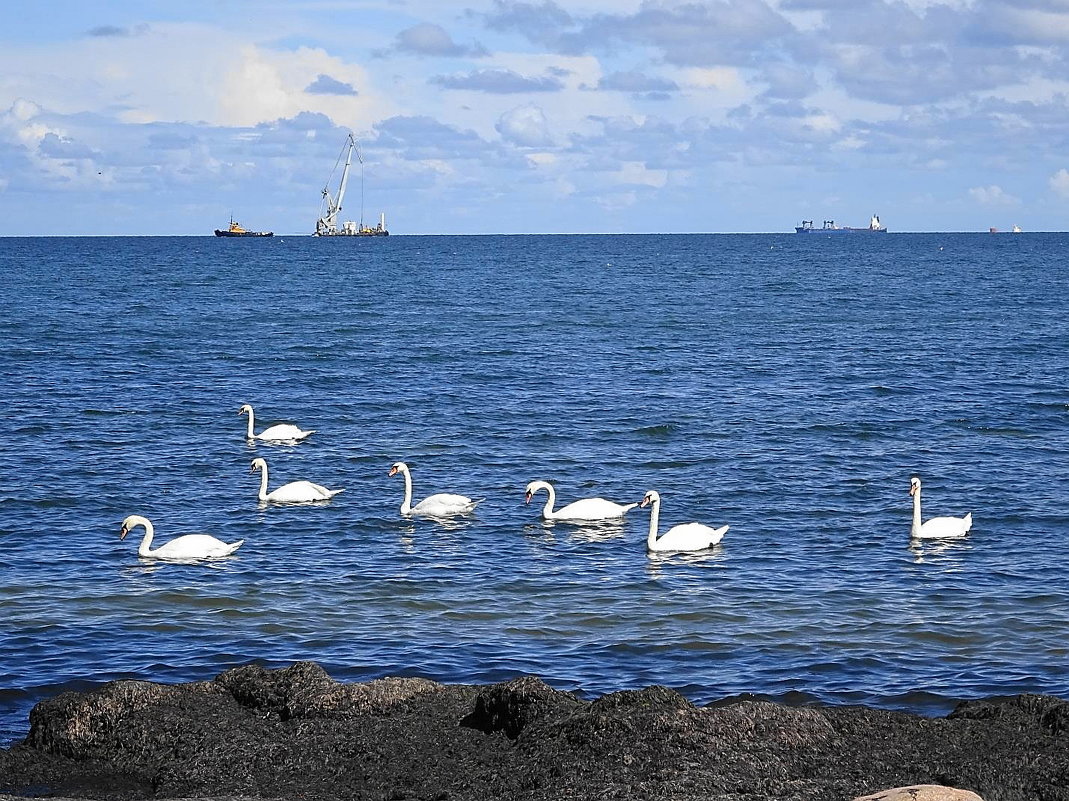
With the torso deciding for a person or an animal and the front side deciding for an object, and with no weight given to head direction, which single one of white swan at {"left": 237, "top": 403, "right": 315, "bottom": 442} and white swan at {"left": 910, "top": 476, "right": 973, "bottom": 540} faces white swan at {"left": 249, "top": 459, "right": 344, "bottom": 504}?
white swan at {"left": 910, "top": 476, "right": 973, "bottom": 540}

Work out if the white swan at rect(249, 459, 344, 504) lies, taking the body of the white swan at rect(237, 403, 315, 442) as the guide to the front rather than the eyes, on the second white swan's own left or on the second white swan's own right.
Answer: on the second white swan's own left

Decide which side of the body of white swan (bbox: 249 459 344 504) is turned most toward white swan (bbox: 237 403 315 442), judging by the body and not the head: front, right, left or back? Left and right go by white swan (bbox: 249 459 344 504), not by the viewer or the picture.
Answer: right

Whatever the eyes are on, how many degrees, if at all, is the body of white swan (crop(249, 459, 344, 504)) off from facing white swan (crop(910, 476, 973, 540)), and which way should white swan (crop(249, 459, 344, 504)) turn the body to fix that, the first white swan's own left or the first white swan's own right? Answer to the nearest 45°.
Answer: approximately 135° to the first white swan's own left

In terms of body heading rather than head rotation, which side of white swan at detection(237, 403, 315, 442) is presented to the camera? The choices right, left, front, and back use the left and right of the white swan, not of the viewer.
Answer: left

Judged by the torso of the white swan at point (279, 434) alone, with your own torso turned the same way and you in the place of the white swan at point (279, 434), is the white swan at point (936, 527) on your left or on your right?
on your left

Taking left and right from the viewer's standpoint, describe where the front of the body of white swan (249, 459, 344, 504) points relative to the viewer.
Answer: facing to the left of the viewer

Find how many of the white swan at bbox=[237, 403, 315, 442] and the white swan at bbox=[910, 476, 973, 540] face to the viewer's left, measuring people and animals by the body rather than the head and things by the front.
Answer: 2

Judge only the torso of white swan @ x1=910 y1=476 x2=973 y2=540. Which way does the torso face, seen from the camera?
to the viewer's left

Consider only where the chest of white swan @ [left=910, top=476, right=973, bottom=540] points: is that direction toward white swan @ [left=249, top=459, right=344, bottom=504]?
yes
